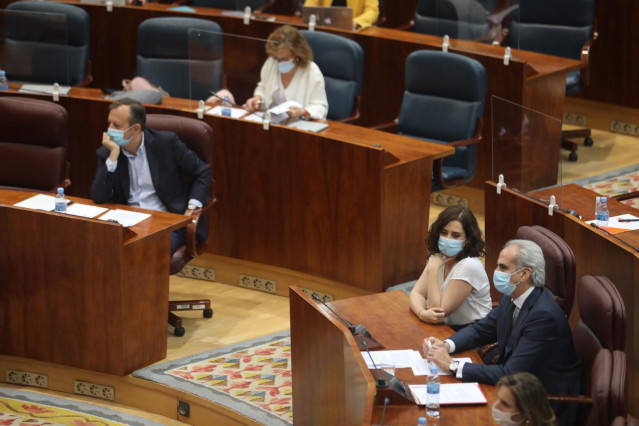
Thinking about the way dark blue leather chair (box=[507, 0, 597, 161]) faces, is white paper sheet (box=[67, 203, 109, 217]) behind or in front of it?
in front

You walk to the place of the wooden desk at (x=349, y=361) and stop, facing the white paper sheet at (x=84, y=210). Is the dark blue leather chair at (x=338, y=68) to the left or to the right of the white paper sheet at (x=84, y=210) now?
right

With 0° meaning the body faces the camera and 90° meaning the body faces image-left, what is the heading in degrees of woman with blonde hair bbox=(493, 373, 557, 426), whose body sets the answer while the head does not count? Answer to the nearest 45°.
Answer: approximately 90°

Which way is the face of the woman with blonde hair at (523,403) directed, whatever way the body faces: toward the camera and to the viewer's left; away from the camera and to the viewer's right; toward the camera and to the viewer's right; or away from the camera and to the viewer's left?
toward the camera and to the viewer's left

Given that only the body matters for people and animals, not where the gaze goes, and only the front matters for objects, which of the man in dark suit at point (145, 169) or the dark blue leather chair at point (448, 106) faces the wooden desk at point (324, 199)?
the dark blue leather chair

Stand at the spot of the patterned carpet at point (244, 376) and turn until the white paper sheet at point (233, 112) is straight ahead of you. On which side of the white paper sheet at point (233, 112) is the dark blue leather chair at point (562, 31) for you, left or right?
right
